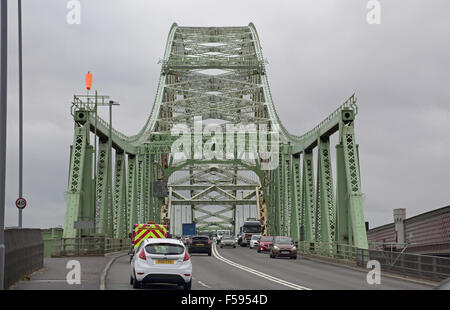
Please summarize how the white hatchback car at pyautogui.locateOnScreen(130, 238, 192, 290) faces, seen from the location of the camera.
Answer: facing away from the viewer

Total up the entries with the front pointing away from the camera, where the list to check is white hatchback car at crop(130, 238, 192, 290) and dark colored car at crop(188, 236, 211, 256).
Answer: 2

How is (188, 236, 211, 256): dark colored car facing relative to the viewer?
away from the camera

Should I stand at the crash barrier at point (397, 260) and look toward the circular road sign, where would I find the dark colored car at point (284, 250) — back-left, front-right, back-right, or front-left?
front-right

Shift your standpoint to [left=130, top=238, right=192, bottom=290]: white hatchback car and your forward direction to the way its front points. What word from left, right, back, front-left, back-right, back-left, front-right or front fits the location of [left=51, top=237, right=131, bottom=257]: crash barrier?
front

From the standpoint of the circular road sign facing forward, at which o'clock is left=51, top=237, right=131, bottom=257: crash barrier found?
The crash barrier is roughly at 7 o'clock from the circular road sign.

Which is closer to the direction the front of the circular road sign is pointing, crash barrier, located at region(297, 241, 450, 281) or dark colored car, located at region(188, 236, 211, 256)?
the crash barrier

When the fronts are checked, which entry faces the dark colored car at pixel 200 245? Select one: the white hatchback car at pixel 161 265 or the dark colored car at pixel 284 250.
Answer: the white hatchback car

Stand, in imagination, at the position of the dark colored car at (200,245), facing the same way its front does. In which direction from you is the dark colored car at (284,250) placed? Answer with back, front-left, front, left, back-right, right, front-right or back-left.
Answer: back-right

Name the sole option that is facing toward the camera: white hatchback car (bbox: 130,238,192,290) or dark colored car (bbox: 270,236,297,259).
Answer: the dark colored car

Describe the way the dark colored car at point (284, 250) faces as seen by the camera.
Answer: facing the viewer

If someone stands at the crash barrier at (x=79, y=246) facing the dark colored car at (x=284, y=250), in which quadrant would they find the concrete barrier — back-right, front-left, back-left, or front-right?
back-right

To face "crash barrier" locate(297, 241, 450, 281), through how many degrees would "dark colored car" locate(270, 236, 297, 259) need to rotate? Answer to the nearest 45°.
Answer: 0° — it already faces it

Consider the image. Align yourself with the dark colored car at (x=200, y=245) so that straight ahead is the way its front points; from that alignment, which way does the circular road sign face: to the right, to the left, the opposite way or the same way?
the opposite way

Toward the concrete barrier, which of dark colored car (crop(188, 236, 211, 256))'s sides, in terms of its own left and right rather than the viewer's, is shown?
back

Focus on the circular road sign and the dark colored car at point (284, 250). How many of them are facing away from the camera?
0

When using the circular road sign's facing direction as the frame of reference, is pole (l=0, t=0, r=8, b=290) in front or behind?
in front

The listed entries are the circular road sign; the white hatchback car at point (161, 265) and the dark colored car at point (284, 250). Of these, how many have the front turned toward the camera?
2

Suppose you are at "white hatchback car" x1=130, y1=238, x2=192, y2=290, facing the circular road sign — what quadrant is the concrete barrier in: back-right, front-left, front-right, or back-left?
front-left

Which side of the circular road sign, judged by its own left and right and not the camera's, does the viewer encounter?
front

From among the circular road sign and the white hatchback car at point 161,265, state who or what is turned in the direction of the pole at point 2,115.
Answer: the circular road sign
